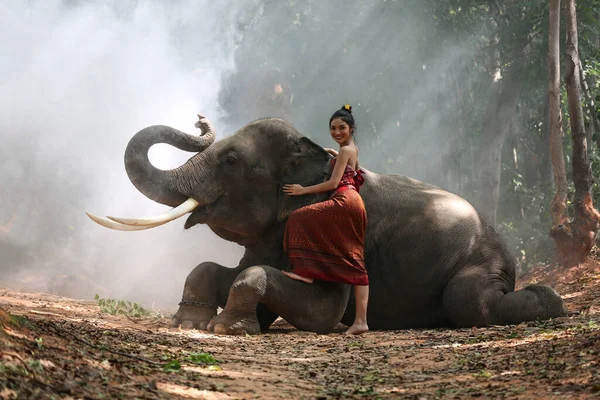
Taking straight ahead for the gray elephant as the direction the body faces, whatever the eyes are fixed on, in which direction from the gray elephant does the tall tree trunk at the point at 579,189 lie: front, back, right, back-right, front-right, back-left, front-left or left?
back-right

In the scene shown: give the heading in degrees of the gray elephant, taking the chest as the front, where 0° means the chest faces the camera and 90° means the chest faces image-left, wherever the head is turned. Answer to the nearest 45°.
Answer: approximately 90°
